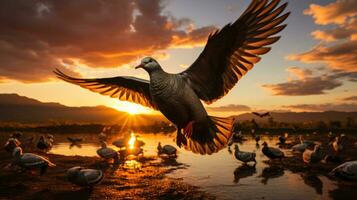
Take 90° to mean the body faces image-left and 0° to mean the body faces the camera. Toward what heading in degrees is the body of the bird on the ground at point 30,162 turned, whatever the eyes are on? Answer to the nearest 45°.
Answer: approximately 90°

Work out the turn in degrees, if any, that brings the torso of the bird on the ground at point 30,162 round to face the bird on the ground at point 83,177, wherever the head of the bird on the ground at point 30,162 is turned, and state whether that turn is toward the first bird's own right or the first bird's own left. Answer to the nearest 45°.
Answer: approximately 135° to the first bird's own left

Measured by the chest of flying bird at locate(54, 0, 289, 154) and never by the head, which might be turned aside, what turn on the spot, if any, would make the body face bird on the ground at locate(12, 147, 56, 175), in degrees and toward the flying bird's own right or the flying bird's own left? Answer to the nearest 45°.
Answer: approximately 90° to the flying bird's own right
